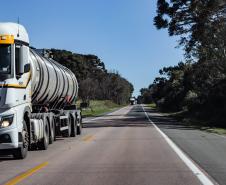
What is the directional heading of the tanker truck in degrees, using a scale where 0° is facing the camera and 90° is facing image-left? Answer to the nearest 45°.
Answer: approximately 45°
